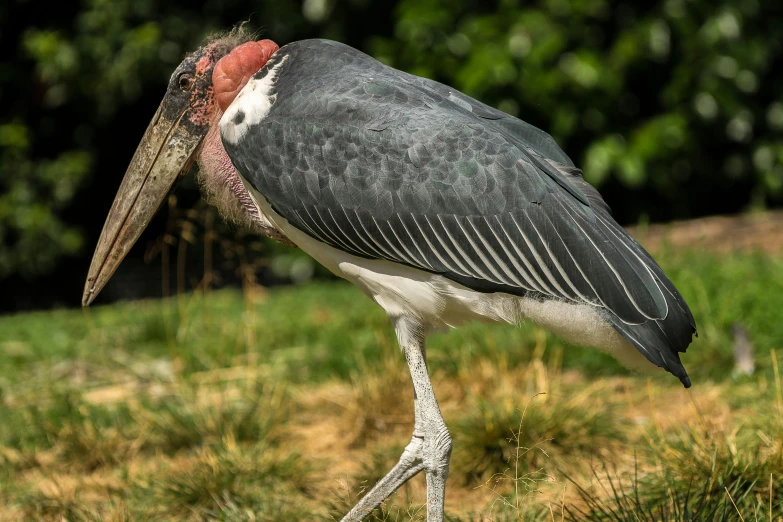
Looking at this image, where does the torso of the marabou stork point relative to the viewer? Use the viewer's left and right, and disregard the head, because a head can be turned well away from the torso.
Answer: facing to the left of the viewer
